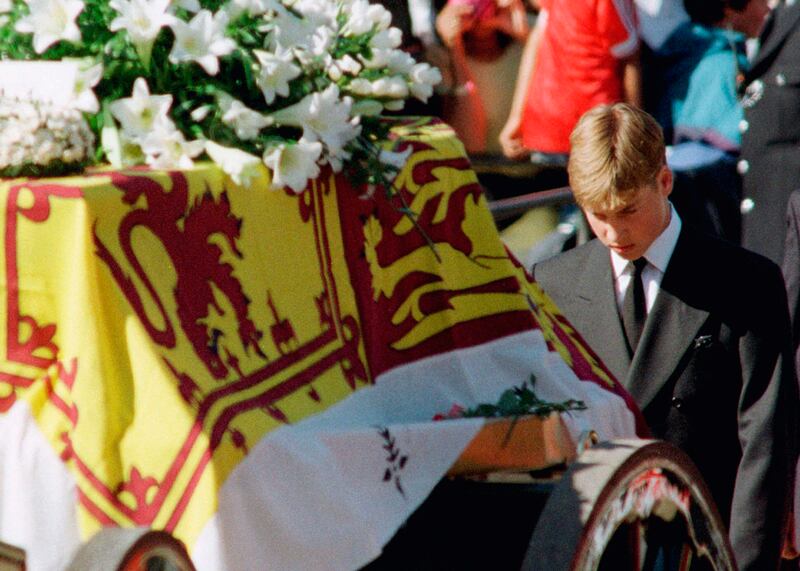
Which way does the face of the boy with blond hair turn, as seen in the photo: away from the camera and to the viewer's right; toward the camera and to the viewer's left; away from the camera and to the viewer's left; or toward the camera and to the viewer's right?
toward the camera and to the viewer's left

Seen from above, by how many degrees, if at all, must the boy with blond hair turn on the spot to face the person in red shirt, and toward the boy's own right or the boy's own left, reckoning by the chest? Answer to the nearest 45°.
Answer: approximately 135° to the boy's own right

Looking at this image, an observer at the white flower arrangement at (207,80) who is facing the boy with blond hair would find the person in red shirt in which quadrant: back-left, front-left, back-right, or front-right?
front-left

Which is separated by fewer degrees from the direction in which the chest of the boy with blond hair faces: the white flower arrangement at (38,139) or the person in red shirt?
the white flower arrangement

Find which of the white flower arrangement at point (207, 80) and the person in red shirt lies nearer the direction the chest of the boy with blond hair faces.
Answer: the white flower arrangement

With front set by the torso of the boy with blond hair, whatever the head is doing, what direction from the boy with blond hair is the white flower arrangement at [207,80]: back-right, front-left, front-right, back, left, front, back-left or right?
front

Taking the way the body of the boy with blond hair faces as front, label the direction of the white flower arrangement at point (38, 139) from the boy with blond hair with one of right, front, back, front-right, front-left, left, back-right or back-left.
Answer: front
